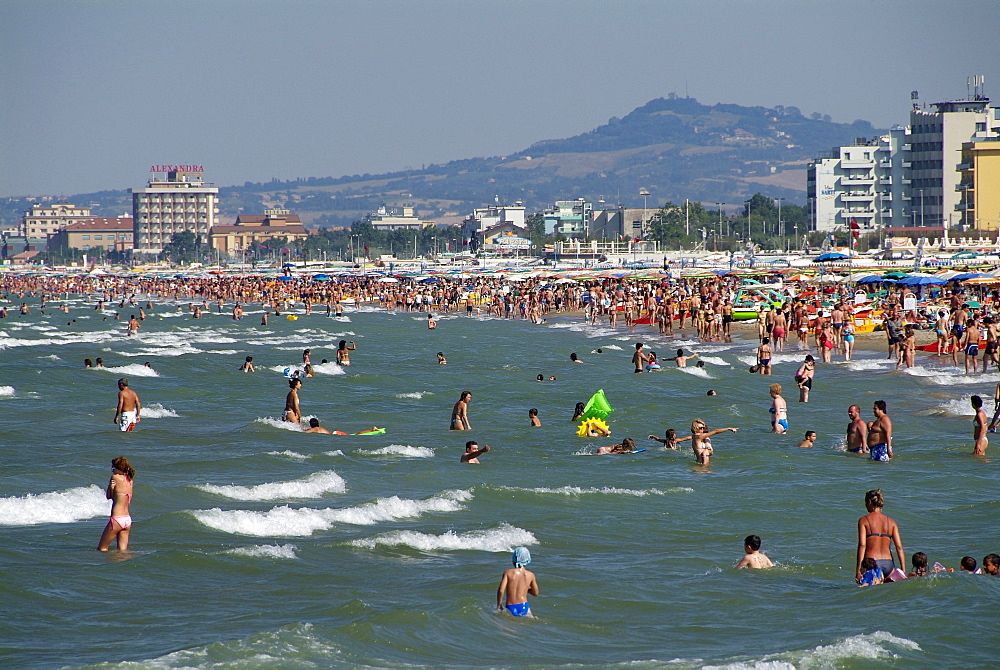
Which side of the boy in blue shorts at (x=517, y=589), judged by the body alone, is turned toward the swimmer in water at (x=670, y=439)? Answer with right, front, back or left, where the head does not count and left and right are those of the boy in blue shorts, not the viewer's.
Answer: front

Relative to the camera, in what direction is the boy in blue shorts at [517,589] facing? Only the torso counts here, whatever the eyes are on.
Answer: away from the camera

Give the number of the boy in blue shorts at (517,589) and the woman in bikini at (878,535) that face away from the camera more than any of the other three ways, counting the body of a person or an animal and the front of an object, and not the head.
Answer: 2

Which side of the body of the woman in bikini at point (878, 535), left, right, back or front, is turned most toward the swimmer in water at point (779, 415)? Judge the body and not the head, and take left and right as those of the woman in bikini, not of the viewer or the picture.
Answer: front

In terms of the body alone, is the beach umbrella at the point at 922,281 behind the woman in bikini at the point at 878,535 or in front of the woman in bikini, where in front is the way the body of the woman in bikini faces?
in front

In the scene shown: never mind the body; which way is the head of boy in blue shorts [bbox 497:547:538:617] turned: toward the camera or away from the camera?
away from the camera

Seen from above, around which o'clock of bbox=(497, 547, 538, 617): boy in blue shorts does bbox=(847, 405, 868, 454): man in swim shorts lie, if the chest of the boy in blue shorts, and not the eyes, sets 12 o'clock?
The man in swim shorts is roughly at 1 o'clock from the boy in blue shorts.

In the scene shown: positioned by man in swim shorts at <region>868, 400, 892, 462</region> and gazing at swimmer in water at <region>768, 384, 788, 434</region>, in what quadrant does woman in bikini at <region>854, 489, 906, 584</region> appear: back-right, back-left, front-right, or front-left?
back-left

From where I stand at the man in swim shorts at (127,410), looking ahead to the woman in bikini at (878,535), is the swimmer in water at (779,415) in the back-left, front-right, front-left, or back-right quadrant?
front-left

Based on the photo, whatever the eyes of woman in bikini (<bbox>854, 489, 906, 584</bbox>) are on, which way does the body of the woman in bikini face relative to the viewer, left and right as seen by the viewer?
facing away from the viewer

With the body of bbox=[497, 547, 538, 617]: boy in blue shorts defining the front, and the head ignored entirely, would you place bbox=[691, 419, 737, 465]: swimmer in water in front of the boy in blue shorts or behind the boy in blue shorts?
in front

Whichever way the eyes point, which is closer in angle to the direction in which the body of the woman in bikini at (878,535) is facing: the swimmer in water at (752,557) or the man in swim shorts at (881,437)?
the man in swim shorts

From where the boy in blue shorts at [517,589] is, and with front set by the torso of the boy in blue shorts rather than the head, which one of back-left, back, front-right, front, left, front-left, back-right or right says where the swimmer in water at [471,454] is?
front

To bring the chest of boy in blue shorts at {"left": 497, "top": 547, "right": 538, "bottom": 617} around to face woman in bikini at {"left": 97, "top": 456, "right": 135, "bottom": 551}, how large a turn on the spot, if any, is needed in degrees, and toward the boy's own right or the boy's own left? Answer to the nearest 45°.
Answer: approximately 45° to the boy's own left

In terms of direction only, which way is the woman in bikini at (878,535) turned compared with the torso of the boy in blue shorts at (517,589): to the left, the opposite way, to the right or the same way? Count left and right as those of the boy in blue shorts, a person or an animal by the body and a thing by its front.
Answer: the same way

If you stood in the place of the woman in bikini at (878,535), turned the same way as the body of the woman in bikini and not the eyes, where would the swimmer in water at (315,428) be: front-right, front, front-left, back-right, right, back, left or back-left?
front-left

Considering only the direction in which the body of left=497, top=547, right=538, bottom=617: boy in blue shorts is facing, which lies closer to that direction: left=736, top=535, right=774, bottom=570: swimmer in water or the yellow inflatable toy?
the yellow inflatable toy
